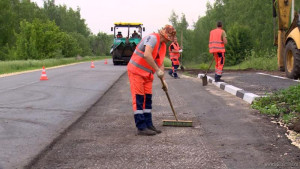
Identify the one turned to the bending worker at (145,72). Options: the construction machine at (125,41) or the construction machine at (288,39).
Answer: the construction machine at (125,41)

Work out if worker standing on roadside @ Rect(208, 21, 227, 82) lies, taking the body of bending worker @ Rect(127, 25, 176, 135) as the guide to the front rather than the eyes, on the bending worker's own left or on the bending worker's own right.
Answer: on the bending worker's own left

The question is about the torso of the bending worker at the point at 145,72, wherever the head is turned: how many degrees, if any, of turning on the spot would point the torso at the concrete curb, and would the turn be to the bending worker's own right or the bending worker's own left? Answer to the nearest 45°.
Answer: approximately 45° to the bending worker's own left

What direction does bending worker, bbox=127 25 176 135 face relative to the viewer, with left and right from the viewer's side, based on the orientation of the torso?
facing to the right of the viewer

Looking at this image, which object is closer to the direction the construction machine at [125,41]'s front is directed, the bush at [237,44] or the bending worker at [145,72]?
the bending worker
